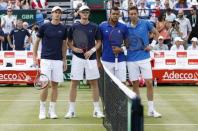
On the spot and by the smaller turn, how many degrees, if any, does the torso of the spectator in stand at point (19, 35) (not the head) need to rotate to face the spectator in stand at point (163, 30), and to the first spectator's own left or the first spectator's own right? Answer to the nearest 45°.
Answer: approximately 90° to the first spectator's own left

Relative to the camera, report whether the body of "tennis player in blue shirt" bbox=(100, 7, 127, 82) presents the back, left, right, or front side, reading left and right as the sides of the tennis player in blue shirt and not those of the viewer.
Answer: front

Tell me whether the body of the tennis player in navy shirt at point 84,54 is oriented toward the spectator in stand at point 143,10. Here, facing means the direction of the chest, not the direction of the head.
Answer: no

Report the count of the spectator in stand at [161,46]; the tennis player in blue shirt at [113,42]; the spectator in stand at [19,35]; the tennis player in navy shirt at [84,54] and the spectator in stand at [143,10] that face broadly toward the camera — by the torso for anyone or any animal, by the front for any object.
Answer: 5

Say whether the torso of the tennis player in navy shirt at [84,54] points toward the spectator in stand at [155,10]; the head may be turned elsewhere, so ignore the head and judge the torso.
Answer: no

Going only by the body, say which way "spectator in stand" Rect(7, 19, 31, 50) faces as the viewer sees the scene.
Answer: toward the camera

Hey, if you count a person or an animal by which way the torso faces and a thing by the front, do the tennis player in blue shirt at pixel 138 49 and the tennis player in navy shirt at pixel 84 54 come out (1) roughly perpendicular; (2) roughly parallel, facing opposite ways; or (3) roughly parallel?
roughly parallel

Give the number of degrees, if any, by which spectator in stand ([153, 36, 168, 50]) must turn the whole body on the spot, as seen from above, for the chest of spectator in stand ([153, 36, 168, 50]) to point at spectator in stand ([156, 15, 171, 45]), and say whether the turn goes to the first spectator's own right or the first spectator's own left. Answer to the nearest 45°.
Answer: approximately 180°

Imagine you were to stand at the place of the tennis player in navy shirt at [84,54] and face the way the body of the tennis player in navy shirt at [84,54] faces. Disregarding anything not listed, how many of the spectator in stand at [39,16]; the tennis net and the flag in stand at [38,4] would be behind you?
2

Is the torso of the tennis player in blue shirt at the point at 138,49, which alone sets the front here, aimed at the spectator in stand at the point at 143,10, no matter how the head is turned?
no

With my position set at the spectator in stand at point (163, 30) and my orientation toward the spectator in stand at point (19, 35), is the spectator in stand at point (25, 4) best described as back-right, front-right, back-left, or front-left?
front-right

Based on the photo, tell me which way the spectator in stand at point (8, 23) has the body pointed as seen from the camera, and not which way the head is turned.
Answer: toward the camera

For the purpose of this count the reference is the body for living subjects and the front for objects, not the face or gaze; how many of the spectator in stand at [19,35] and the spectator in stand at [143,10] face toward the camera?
2

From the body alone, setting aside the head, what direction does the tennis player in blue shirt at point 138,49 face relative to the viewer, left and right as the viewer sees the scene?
facing the viewer

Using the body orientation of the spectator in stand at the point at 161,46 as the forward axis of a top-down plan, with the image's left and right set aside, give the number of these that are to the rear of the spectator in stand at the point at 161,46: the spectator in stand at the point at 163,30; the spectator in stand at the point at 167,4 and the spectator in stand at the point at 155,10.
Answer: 3

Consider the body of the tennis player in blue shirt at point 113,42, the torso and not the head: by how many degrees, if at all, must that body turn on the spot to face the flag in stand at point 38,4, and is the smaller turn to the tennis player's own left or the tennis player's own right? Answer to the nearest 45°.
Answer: approximately 180°

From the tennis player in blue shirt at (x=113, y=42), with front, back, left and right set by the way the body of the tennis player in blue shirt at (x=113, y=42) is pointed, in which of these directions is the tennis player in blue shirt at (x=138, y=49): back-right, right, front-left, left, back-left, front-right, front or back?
left

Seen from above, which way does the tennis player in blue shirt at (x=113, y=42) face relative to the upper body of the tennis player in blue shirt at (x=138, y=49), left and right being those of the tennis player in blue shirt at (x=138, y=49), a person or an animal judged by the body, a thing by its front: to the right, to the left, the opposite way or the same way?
the same way

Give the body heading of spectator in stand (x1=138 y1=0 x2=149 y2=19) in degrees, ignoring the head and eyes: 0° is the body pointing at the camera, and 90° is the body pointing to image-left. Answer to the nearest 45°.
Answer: approximately 0°
